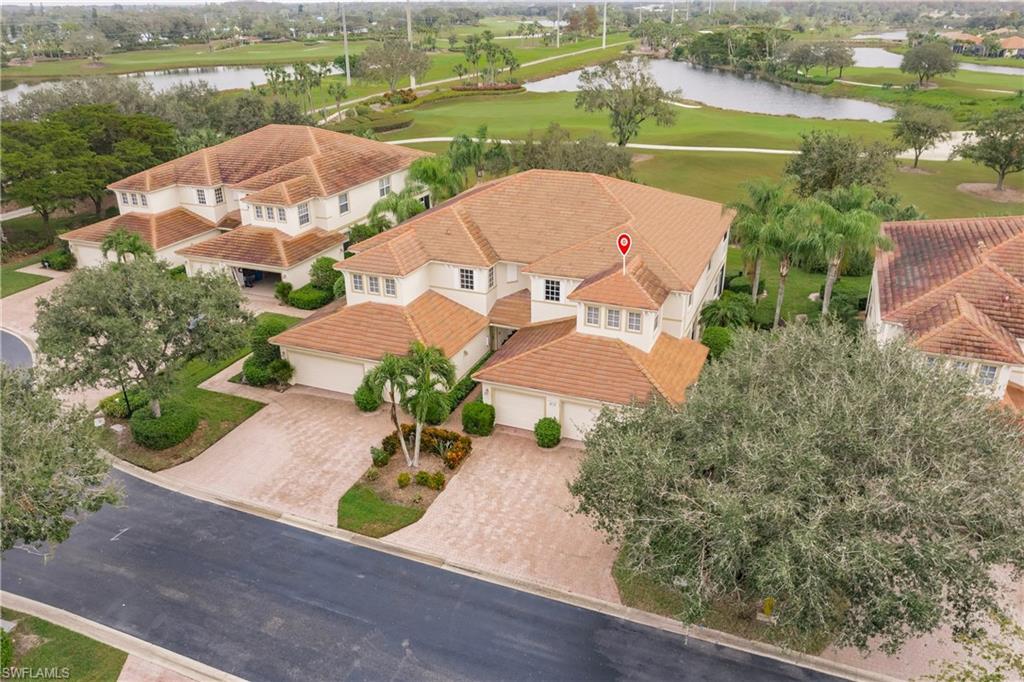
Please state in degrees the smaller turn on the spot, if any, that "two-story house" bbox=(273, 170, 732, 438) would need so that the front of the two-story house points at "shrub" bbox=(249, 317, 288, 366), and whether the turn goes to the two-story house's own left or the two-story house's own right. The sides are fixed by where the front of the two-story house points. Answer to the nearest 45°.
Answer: approximately 45° to the two-story house's own right

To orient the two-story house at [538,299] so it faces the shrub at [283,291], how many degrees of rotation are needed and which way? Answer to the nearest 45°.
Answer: approximately 90° to its right

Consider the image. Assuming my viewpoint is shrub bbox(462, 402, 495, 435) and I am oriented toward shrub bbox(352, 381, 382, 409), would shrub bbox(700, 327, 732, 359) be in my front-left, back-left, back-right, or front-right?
back-right

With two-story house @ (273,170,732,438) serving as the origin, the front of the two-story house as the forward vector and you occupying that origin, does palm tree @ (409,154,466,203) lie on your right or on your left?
on your right

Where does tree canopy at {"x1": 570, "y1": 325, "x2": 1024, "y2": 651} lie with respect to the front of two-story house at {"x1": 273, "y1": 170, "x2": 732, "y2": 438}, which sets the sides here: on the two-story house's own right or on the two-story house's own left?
on the two-story house's own left

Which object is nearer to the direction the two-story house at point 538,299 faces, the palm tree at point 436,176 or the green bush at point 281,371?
the green bush

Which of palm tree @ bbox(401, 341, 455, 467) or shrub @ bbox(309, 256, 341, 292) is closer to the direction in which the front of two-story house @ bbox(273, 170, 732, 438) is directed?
the palm tree

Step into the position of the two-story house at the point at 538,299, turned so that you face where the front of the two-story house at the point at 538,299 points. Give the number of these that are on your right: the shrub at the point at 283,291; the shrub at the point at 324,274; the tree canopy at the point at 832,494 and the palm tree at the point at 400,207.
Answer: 3

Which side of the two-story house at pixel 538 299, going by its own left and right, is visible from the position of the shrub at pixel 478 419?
front

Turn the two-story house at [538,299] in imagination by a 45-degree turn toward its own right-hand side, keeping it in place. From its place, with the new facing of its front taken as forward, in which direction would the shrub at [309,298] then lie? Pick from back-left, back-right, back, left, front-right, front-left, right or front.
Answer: front-right

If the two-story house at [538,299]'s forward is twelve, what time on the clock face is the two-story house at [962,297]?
the two-story house at [962,297] is roughly at 8 o'clock from the two-story house at [538,299].

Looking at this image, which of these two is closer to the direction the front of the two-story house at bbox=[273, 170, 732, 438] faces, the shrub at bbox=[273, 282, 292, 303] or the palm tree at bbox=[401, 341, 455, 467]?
the palm tree

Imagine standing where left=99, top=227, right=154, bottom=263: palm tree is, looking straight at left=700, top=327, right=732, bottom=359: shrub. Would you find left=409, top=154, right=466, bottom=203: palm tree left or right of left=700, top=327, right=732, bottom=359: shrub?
left

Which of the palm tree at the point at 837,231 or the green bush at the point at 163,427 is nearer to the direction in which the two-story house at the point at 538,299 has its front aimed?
the green bush

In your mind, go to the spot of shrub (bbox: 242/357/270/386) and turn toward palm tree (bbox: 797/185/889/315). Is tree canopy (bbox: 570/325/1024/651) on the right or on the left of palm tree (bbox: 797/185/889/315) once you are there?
right

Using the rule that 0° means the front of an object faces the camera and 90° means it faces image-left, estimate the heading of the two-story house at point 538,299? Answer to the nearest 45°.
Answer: approximately 45°

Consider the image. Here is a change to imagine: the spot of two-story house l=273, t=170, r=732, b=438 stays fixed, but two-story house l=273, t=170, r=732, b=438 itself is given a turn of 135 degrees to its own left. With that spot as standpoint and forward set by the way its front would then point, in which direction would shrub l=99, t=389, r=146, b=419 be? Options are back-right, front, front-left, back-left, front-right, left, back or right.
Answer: back

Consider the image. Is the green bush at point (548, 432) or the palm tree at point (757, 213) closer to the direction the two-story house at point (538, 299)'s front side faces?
the green bush
